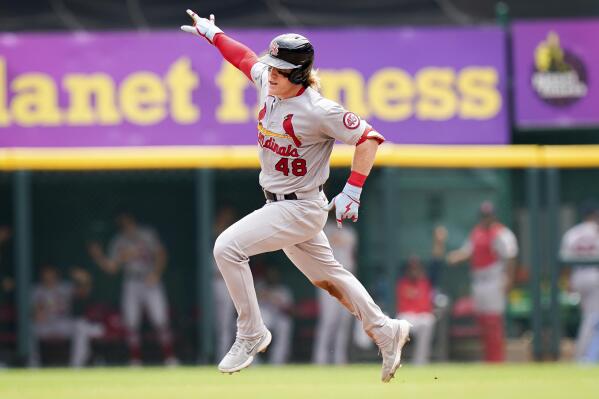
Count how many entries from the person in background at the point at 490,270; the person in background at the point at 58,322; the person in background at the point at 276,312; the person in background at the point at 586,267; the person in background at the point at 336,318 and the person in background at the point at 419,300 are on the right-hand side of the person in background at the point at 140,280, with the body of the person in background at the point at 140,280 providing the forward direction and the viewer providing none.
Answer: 1

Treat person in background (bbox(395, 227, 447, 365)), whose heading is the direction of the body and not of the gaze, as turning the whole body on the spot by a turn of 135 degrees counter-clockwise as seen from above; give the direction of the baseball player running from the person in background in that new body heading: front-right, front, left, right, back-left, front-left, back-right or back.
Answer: back-right

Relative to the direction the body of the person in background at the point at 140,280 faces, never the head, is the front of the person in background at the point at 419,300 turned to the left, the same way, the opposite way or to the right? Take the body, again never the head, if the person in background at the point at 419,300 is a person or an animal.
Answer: the same way

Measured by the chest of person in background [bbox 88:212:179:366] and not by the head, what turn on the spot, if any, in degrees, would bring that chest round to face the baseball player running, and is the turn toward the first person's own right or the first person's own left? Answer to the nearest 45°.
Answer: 0° — they already face them

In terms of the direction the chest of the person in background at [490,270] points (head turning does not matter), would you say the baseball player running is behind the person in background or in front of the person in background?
in front

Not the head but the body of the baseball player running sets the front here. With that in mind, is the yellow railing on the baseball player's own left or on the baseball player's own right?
on the baseball player's own right

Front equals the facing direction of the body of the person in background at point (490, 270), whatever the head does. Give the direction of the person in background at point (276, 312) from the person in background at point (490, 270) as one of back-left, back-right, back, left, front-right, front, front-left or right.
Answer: front-right

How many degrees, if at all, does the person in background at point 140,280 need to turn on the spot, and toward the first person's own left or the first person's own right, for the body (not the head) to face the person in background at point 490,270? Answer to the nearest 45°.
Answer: approximately 90° to the first person's own left

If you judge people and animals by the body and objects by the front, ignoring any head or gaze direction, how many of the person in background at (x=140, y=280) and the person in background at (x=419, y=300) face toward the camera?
2

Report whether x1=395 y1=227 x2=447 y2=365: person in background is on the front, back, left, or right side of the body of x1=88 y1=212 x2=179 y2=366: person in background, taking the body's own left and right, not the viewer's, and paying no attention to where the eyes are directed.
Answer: left

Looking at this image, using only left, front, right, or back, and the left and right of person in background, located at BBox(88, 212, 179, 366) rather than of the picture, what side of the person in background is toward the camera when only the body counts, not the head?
front

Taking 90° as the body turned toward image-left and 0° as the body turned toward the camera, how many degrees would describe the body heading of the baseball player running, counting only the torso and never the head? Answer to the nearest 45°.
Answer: approximately 45°

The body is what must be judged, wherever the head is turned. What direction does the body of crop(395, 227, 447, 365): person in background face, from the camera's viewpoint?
toward the camera
